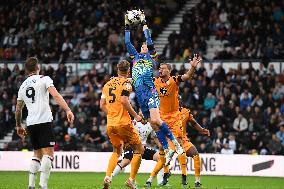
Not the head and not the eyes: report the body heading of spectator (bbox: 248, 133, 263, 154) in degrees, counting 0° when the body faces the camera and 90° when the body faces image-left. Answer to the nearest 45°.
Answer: approximately 0°

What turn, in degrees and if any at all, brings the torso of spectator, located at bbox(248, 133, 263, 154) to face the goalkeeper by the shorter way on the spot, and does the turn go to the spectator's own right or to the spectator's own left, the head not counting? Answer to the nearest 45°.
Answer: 0° — they already face them

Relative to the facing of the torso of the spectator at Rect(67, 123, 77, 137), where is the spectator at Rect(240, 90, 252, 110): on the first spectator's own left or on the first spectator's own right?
on the first spectator's own left

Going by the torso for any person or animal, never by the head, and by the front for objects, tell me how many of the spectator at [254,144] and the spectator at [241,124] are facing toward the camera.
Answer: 2

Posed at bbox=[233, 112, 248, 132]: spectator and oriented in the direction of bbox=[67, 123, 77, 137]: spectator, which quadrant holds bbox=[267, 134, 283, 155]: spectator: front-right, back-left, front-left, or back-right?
back-left

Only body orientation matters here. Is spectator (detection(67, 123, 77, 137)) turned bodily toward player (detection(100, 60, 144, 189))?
yes

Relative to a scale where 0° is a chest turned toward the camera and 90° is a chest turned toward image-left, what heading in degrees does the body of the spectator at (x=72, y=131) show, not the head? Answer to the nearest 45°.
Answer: approximately 0°

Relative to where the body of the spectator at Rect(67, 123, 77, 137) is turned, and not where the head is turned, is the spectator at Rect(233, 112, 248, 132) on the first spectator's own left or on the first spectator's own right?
on the first spectator's own left
